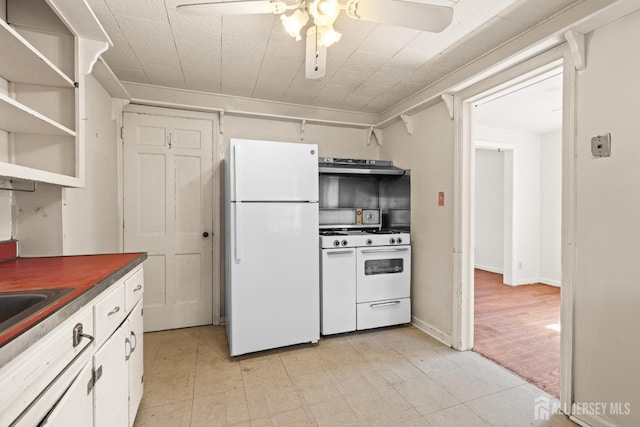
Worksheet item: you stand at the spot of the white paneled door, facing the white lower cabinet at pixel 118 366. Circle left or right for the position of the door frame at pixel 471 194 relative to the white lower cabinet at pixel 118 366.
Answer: left

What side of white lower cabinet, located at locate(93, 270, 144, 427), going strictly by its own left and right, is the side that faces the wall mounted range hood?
left

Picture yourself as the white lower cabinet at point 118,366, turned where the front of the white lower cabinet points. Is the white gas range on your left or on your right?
on your left

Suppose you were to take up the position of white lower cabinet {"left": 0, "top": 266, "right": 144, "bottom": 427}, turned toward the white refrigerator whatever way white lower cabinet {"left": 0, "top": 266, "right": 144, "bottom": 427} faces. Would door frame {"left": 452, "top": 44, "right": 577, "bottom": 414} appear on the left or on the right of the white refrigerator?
right

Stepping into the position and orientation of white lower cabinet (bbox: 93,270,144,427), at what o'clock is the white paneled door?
The white paneled door is roughly at 8 o'clock from the white lower cabinet.

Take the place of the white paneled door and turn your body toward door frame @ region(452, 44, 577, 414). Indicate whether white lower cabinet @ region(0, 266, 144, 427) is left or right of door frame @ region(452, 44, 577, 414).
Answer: right

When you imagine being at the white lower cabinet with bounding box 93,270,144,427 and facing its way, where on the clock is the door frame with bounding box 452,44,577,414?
The door frame is roughly at 11 o'clock from the white lower cabinet.

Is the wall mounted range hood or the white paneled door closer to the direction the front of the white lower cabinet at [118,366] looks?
the wall mounted range hood

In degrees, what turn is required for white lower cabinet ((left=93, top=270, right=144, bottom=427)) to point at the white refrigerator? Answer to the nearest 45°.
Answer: approximately 90° to its left

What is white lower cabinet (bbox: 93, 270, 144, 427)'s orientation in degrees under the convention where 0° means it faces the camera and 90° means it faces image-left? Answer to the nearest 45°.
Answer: approximately 315°
